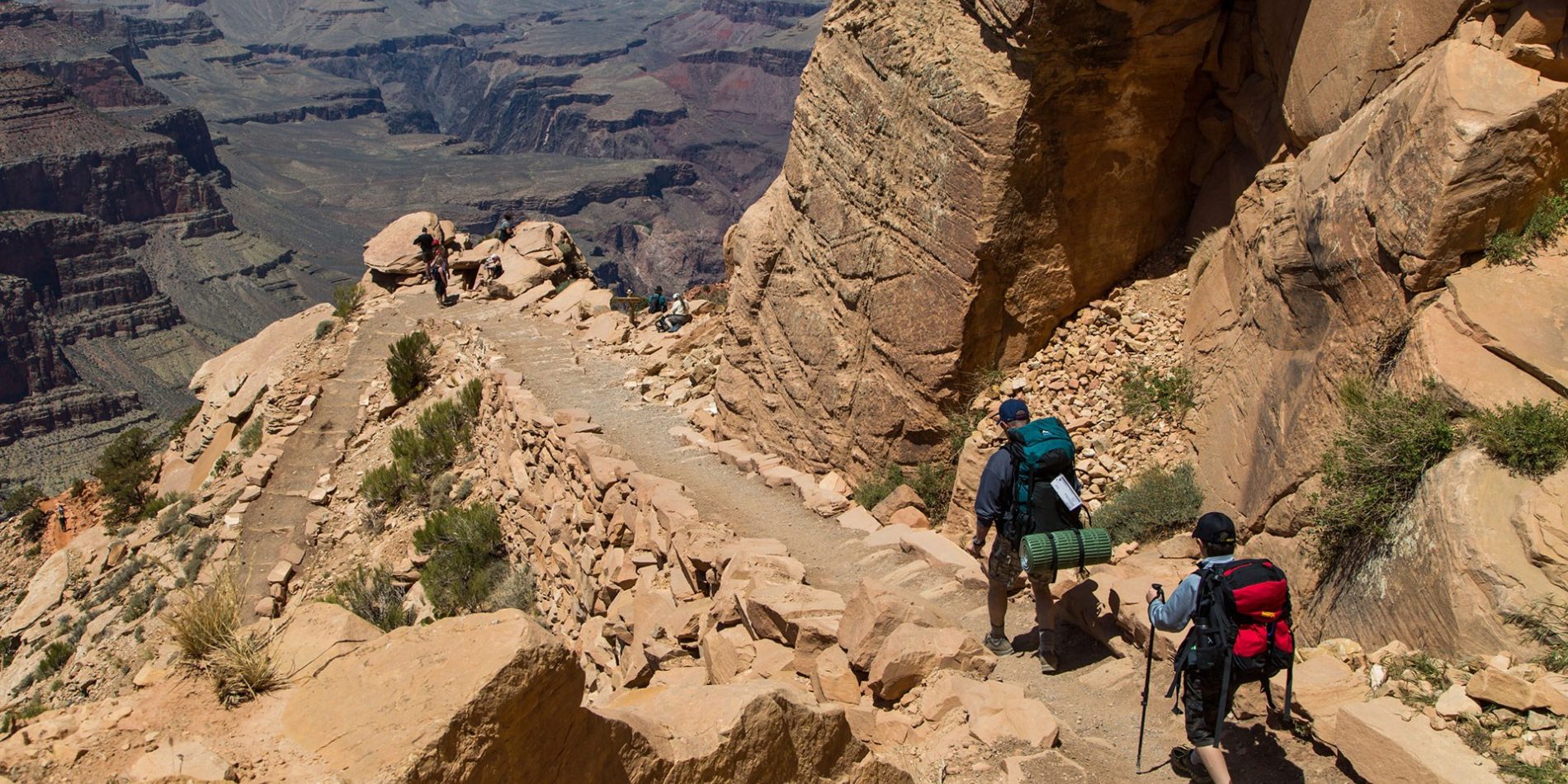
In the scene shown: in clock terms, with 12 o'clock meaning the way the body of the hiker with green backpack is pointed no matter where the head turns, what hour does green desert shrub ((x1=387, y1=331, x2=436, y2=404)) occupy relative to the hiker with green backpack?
The green desert shrub is roughly at 12 o'clock from the hiker with green backpack.

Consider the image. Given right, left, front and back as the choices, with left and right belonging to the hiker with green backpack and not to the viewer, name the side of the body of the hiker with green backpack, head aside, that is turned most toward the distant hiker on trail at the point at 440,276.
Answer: front

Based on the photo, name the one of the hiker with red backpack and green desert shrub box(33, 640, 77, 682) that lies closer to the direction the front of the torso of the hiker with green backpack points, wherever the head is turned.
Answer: the green desert shrub

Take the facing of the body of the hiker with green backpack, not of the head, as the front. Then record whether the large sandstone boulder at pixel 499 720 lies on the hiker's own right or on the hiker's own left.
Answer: on the hiker's own left

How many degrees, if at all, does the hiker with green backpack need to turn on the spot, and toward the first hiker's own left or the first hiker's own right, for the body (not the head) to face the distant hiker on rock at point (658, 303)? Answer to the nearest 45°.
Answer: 0° — they already face them

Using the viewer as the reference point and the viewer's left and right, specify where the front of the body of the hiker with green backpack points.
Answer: facing away from the viewer and to the left of the viewer

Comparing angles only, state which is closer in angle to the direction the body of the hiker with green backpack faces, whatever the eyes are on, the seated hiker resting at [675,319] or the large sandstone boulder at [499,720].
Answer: the seated hiker resting

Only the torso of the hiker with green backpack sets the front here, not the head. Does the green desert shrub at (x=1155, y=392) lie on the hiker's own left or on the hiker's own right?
on the hiker's own right

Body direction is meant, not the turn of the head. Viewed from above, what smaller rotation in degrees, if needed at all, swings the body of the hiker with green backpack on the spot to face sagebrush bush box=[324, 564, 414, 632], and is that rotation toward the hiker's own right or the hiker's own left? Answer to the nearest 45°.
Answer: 0° — they already face it

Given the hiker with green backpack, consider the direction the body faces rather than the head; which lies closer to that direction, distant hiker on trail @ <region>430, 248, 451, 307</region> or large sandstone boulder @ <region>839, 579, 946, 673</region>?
the distant hiker on trail

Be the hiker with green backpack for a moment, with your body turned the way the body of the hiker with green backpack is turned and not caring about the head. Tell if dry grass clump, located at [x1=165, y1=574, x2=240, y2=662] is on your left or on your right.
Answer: on your left
